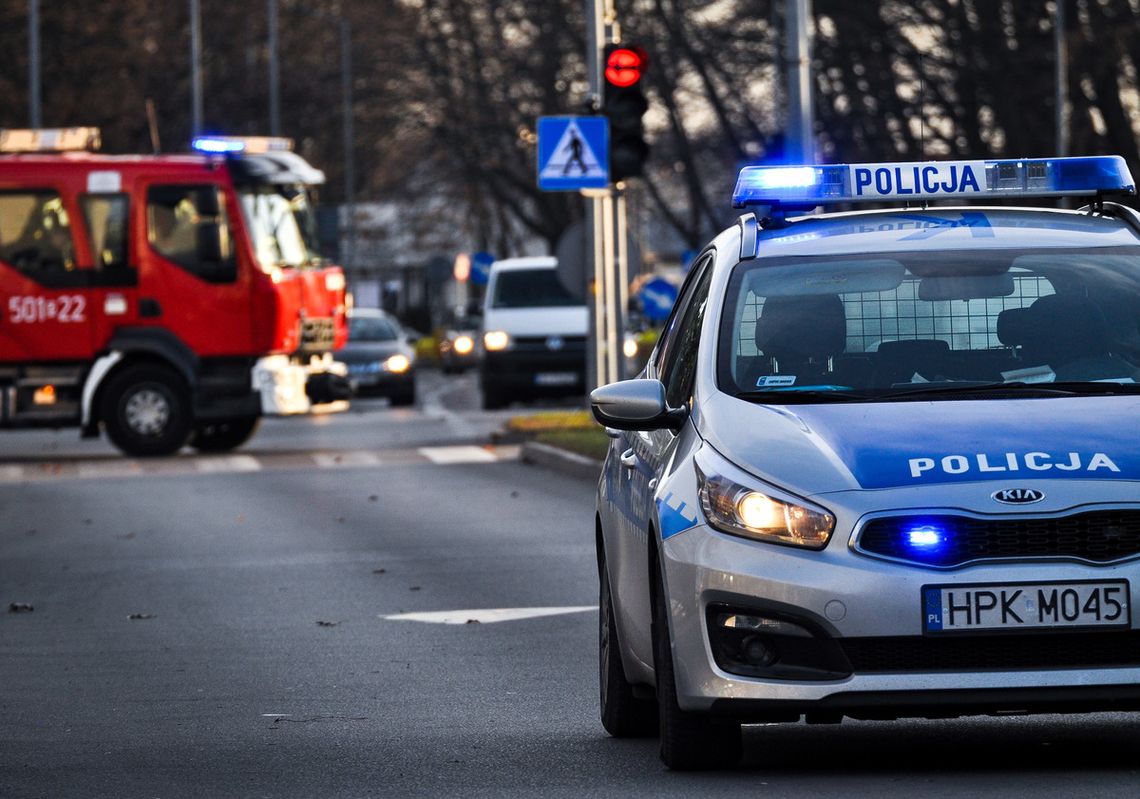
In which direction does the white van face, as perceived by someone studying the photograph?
facing the viewer

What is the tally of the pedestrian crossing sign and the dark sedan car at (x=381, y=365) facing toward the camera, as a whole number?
2

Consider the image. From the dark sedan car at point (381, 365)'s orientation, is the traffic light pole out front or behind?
out front

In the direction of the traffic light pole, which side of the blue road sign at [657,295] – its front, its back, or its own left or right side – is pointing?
front

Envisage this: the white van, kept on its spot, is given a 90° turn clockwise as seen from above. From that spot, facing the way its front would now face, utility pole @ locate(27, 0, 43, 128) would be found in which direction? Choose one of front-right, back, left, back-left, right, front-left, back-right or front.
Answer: front-right

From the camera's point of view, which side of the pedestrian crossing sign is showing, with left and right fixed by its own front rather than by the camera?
front

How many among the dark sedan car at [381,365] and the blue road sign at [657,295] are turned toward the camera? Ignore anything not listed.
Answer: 2

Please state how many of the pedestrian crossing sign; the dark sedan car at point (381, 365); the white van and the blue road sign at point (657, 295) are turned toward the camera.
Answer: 4

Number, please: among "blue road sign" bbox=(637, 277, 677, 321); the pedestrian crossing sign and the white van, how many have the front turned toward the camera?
3

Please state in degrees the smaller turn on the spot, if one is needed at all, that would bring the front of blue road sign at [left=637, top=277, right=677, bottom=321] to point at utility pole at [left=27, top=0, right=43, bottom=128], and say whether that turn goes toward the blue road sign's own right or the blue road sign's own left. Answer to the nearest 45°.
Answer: approximately 135° to the blue road sign's own right

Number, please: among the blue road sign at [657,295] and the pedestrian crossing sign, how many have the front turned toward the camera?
2

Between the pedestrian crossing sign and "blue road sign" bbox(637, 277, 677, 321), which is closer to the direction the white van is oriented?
the pedestrian crossing sign

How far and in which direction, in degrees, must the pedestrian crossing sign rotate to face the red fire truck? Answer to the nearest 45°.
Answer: approximately 135° to its right

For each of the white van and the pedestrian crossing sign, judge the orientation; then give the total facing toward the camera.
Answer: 2
